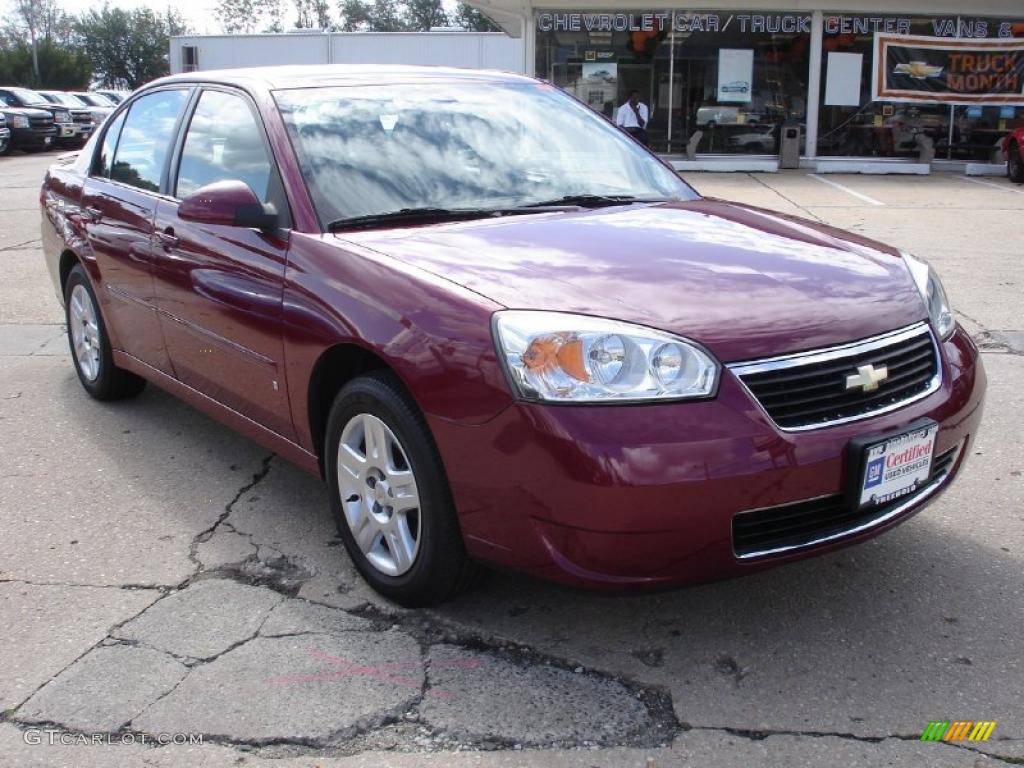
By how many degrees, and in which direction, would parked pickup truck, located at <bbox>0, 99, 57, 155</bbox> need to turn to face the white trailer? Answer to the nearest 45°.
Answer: approximately 90° to its left

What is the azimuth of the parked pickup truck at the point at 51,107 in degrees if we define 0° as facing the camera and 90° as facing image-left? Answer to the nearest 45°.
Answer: approximately 315°

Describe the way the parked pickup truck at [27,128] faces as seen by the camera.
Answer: facing the viewer and to the right of the viewer

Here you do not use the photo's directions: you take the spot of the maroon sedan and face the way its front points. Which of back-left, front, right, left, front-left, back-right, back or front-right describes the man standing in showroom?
back-left
